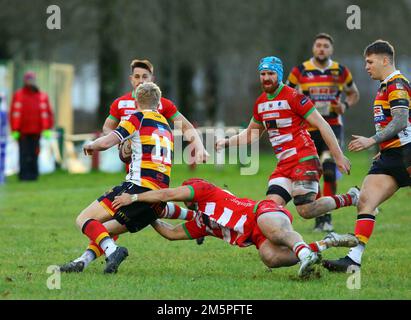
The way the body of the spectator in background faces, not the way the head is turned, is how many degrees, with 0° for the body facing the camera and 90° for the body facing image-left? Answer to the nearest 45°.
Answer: approximately 0°

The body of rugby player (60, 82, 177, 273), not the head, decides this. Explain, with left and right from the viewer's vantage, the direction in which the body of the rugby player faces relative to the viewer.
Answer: facing away from the viewer and to the left of the viewer

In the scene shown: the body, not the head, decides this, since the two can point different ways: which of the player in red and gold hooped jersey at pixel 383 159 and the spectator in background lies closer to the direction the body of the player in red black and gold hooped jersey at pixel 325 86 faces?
the player in red and gold hooped jersey

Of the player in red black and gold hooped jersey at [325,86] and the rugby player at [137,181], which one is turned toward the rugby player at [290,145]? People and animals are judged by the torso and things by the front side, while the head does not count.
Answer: the player in red black and gold hooped jersey

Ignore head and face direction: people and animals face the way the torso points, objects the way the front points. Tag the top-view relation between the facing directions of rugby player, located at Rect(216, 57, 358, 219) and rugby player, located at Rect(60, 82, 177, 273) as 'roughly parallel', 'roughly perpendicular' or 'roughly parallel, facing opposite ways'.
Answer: roughly perpendicular
